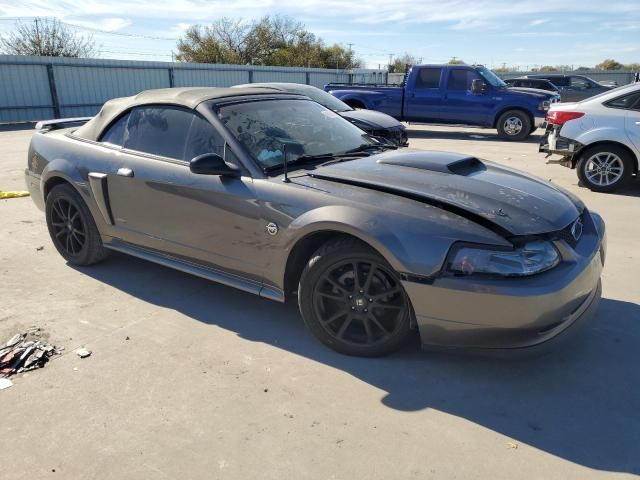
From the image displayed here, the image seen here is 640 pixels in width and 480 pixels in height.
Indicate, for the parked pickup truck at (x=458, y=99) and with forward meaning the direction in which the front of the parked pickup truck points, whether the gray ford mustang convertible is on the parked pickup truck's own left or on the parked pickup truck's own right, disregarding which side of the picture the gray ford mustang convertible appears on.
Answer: on the parked pickup truck's own right

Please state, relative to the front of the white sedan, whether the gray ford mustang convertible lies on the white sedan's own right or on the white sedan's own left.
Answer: on the white sedan's own right

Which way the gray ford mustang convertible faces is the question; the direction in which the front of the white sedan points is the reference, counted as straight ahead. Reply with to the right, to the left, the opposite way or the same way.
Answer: the same way

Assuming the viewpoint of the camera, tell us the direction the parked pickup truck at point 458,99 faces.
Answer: facing to the right of the viewer

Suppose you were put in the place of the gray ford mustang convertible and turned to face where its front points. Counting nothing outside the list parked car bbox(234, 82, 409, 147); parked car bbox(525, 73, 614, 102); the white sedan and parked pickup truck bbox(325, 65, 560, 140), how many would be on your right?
0

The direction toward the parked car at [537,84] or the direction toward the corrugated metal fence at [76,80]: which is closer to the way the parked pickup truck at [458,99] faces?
the parked car

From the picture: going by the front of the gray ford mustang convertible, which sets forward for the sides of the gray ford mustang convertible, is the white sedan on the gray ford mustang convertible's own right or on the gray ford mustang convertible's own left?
on the gray ford mustang convertible's own left

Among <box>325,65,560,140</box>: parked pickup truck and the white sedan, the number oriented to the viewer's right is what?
2

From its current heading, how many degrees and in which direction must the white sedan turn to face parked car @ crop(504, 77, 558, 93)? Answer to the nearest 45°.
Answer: approximately 90° to its left

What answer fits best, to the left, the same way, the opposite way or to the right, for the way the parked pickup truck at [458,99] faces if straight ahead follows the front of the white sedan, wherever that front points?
the same way

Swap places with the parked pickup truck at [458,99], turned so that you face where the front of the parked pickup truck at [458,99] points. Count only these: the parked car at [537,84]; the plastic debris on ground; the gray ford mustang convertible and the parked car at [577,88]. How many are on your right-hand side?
2

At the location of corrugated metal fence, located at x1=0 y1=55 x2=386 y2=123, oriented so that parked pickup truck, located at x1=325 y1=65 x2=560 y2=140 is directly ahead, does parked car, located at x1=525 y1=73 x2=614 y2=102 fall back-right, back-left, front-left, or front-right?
front-left

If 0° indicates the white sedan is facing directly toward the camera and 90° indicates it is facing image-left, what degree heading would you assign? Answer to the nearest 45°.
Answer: approximately 270°

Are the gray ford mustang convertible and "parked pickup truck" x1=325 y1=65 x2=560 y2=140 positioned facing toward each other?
no

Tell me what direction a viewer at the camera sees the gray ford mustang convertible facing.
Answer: facing the viewer and to the right of the viewer

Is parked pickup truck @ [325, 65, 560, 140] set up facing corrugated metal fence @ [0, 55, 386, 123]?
no

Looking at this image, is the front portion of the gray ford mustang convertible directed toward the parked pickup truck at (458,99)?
no

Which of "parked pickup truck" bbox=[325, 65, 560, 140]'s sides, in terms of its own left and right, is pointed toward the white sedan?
right

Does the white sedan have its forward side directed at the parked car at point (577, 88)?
no

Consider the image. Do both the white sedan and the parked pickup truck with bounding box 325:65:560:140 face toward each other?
no
